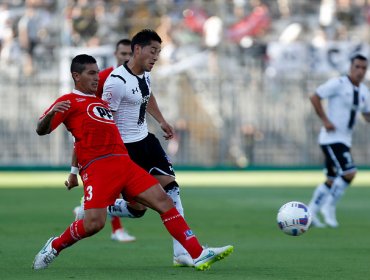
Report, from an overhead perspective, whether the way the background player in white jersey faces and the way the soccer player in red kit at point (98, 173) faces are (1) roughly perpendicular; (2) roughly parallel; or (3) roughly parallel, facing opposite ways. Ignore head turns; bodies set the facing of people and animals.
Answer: roughly parallel

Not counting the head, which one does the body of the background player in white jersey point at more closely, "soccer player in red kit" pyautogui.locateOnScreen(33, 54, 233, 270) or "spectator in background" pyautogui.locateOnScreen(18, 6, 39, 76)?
the soccer player in red kit

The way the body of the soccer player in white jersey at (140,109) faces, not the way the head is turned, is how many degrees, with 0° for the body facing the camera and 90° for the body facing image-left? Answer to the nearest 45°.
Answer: approximately 315°

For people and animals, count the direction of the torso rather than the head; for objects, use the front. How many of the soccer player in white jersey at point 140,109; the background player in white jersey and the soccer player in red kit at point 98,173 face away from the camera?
0

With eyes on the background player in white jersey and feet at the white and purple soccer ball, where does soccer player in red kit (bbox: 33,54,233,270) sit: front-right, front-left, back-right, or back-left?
back-left

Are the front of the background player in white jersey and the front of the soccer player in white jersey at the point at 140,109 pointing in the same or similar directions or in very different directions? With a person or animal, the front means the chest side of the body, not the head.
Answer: same or similar directions

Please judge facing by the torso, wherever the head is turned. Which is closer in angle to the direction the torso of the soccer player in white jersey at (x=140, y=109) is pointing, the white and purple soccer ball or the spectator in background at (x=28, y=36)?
the white and purple soccer ball
